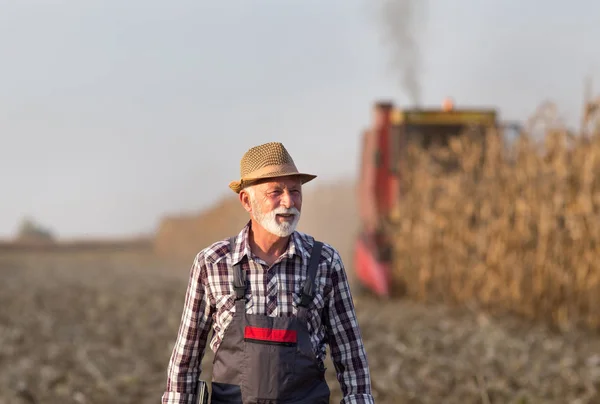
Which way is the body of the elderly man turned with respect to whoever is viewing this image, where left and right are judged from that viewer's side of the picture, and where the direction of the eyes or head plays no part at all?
facing the viewer

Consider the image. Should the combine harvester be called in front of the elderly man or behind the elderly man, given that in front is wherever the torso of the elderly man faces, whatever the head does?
behind
